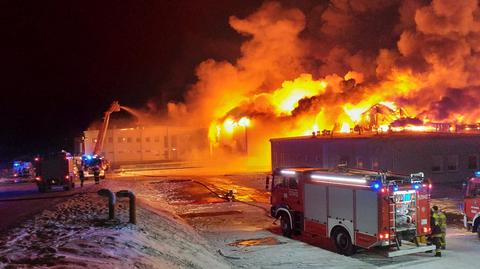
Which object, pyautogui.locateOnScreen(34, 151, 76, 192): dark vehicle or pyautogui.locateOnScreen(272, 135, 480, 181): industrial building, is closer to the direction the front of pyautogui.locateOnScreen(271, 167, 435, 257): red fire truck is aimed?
the dark vehicle

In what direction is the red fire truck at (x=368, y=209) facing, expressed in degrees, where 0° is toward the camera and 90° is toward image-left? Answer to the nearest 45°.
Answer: approximately 135°

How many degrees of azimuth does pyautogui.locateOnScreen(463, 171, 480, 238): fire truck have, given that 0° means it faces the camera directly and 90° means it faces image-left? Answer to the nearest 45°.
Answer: approximately 45°

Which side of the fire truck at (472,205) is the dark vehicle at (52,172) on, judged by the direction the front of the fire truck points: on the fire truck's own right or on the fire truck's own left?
on the fire truck's own right

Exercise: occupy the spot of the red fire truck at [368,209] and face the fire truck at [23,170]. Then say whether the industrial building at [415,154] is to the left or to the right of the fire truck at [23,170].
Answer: right

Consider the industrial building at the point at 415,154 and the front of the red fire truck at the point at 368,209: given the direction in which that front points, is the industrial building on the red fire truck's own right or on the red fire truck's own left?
on the red fire truck's own right
